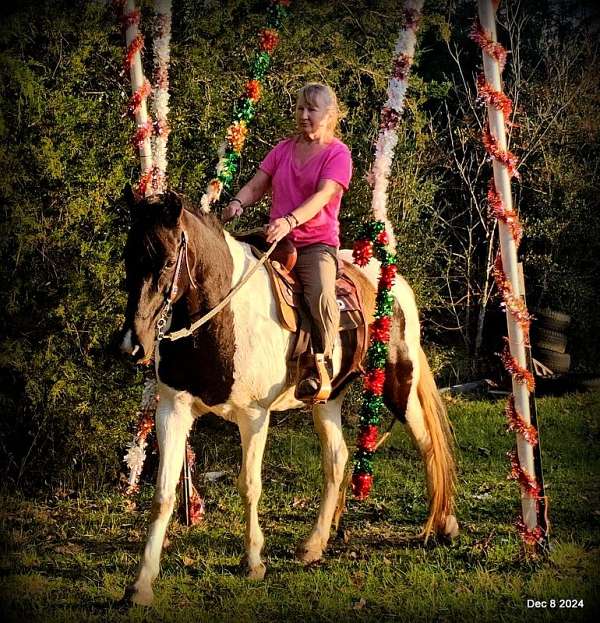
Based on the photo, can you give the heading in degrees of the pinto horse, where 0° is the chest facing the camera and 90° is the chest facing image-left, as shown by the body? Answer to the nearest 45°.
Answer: approximately 45°

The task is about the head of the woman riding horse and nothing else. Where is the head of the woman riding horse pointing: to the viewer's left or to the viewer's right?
to the viewer's left

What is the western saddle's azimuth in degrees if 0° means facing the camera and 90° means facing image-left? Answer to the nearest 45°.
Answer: approximately 45°

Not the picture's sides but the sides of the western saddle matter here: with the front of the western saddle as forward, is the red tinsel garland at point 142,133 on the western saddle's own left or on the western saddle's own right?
on the western saddle's own right

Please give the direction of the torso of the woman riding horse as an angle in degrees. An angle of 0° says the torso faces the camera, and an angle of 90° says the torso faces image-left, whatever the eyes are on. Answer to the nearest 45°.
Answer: approximately 45°

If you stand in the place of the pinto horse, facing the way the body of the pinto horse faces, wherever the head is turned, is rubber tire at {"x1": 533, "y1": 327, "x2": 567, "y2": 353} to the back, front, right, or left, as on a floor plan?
back
